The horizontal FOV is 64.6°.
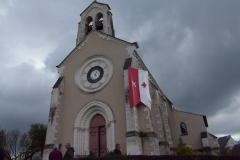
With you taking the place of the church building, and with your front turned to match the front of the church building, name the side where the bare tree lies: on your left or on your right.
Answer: on your right

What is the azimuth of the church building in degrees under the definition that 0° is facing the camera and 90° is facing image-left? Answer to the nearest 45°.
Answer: approximately 45°
